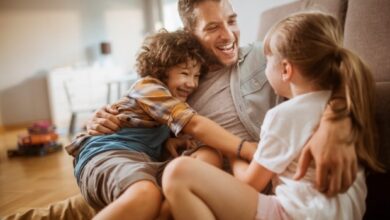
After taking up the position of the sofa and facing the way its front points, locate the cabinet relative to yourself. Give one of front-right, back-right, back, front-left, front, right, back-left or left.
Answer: right

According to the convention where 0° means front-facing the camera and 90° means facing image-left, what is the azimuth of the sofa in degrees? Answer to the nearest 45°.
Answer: approximately 45°

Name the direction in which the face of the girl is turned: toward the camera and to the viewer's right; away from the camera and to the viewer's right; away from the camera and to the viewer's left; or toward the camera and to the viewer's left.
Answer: away from the camera and to the viewer's left

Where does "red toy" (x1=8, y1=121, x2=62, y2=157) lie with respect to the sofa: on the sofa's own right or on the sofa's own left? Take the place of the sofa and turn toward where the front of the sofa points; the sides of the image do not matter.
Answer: on the sofa's own right

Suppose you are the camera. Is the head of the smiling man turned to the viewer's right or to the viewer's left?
to the viewer's right
